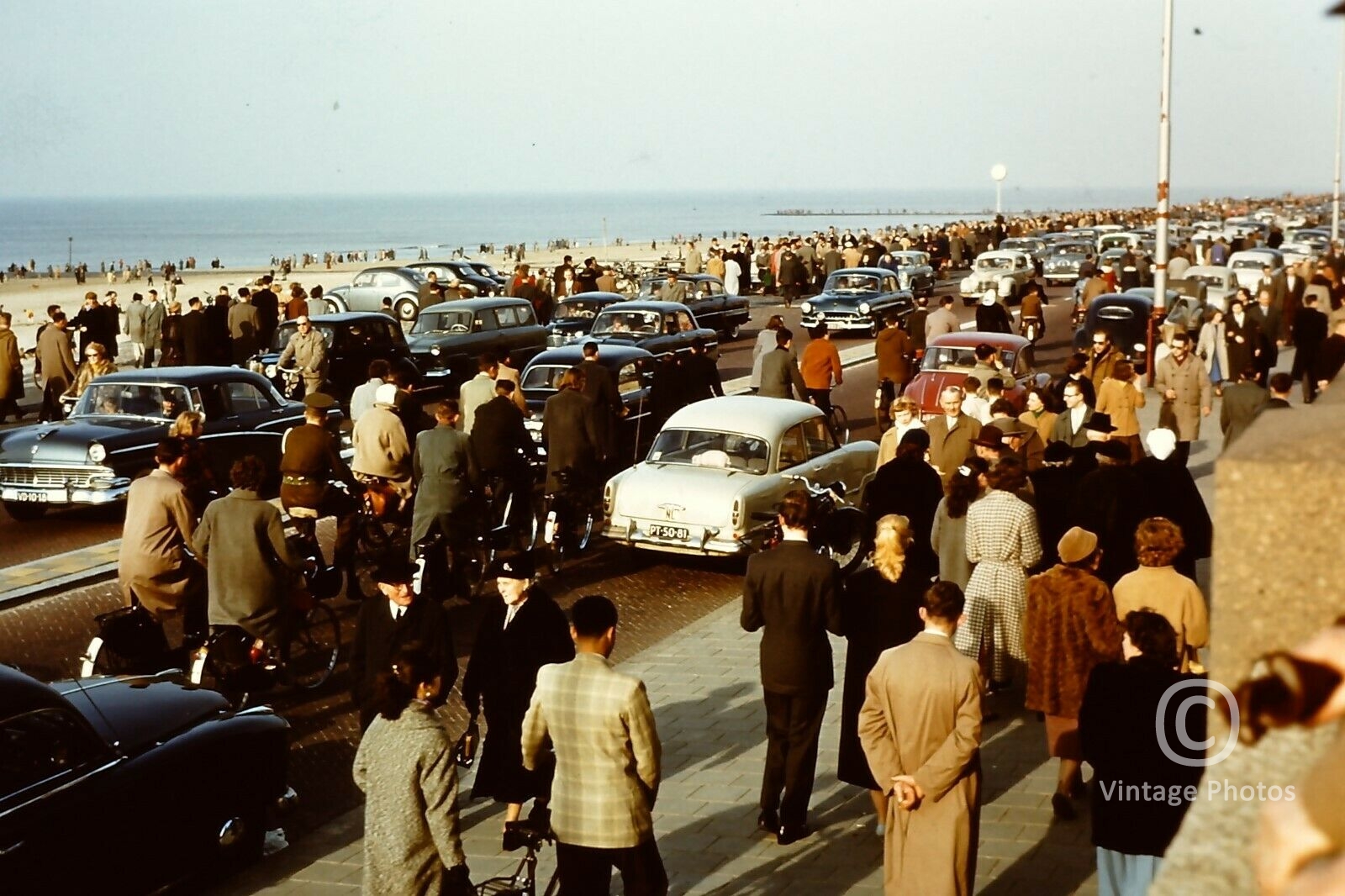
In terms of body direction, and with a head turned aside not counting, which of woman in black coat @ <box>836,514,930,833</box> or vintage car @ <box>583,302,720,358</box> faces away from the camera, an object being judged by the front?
the woman in black coat

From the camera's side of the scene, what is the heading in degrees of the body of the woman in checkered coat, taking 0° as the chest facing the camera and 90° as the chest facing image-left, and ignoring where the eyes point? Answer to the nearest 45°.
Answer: approximately 180°

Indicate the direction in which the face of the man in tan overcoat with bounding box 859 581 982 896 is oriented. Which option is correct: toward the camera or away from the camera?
away from the camera

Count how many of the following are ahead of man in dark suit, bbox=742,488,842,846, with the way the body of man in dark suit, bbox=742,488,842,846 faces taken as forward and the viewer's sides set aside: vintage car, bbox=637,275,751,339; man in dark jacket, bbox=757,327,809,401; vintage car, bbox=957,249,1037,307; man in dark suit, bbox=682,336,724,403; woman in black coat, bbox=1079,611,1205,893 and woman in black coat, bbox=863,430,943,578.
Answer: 5

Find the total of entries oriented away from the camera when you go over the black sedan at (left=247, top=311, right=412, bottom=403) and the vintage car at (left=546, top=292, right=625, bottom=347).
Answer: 0

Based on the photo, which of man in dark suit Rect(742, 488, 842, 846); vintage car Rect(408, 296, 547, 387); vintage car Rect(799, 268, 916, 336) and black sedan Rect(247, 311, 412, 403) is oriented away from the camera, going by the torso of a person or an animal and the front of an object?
the man in dark suit

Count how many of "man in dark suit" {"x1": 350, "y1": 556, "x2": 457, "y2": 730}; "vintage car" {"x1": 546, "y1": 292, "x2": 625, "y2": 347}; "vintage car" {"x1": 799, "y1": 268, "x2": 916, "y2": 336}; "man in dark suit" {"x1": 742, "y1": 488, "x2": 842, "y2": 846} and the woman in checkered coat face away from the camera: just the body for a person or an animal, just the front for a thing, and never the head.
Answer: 2

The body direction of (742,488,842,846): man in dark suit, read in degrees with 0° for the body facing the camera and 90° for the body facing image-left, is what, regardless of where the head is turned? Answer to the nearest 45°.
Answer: approximately 180°

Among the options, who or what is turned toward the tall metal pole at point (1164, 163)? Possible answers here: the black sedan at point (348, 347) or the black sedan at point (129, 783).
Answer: the black sedan at point (129, 783)

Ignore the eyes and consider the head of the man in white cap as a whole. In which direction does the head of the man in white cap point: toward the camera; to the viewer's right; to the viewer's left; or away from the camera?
away from the camera

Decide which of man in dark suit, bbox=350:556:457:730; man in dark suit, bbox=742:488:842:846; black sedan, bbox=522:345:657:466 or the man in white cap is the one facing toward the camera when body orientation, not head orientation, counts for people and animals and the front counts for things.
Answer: man in dark suit, bbox=350:556:457:730

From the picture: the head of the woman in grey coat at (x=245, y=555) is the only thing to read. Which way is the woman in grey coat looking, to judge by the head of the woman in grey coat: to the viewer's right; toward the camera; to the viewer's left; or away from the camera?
away from the camera

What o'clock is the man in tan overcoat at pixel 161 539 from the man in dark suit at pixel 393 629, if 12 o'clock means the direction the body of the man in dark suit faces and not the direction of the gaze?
The man in tan overcoat is roughly at 5 o'clock from the man in dark suit.

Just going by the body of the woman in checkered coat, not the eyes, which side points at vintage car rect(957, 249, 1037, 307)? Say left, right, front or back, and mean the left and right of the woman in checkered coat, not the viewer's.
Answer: front
